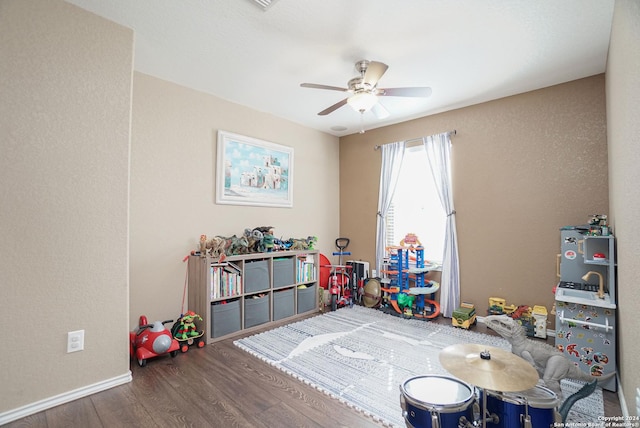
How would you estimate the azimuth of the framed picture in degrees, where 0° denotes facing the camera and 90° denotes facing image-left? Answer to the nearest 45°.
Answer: approximately 315°

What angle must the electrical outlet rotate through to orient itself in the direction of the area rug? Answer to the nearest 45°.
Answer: approximately 45° to its left

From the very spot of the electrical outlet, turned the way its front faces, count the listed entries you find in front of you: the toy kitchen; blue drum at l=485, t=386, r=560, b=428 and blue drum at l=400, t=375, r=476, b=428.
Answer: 3

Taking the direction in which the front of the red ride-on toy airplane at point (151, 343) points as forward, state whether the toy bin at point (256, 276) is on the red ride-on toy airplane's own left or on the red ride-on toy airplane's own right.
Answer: on the red ride-on toy airplane's own left

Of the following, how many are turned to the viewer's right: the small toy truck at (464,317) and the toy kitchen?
0

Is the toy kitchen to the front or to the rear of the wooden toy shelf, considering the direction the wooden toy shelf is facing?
to the front

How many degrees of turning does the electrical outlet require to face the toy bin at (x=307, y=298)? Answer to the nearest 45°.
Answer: approximately 45° to its left

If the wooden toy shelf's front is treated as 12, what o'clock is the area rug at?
The area rug is roughly at 12 o'clock from the wooden toy shelf.

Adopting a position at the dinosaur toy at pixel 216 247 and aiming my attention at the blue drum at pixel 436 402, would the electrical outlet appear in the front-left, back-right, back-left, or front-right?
front-right

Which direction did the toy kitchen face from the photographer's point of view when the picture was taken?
facing the viewer and to the left of the viewer

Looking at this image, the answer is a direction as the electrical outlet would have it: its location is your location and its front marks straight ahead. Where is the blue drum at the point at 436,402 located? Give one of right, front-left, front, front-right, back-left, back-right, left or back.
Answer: front

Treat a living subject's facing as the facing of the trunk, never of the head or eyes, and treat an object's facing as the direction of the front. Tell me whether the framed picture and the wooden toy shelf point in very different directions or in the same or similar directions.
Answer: same or similar directions

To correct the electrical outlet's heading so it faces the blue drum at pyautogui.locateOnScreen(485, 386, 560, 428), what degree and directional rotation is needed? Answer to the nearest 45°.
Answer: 0° — it already faces it
